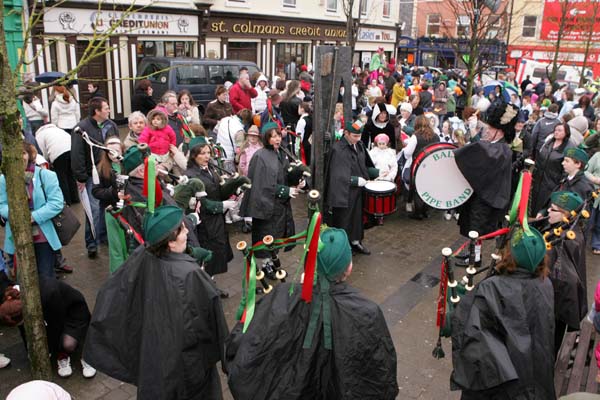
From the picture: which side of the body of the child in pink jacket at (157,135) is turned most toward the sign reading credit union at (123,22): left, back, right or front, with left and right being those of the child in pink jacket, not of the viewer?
back

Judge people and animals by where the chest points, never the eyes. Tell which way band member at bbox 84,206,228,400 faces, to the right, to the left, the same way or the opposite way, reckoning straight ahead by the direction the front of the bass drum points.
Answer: the opposite way

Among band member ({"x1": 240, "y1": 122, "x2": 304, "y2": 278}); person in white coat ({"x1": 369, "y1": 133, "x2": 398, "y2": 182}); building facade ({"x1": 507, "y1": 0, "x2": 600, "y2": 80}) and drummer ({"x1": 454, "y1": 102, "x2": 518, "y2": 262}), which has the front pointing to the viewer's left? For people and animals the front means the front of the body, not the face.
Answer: the drummer

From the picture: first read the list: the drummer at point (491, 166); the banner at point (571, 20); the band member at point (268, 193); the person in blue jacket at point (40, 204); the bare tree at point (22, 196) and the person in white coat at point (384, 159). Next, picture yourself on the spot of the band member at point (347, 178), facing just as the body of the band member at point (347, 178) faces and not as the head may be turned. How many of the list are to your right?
3

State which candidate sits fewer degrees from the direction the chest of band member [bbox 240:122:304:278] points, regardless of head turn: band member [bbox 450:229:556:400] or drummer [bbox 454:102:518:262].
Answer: the band member

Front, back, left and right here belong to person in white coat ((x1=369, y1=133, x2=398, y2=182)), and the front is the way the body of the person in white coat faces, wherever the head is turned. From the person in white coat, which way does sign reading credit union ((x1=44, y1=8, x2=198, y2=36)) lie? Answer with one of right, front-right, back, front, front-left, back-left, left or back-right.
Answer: back-right

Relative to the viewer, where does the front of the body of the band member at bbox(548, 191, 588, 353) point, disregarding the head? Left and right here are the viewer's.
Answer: facing to the left of the viewer

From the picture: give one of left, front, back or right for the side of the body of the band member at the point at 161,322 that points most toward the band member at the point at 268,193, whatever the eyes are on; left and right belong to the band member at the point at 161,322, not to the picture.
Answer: front

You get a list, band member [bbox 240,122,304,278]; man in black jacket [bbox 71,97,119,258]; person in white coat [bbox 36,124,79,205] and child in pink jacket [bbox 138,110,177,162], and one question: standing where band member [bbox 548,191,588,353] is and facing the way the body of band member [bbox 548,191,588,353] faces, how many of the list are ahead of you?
4

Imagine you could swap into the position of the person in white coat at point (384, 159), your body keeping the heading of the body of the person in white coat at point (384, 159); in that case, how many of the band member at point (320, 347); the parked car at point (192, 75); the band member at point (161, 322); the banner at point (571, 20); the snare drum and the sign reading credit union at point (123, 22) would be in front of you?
3

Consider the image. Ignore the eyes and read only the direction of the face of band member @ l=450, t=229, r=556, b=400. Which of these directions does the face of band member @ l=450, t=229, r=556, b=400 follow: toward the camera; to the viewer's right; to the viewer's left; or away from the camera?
away from the camera

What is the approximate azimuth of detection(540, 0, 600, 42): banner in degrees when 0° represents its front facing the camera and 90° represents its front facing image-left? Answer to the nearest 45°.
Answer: approximately 0°

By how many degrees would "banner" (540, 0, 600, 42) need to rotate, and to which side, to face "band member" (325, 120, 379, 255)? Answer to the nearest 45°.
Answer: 0° — it already faces them
